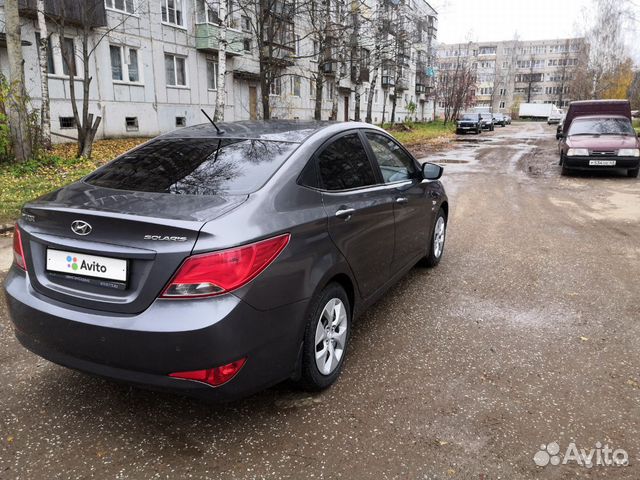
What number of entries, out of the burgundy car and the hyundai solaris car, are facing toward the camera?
1

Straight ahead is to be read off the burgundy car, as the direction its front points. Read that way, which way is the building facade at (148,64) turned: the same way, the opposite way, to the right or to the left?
to the left

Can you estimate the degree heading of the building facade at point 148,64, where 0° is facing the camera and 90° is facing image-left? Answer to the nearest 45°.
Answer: approximately 315°

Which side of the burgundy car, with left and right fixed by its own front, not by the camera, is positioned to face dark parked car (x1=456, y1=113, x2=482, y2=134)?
back

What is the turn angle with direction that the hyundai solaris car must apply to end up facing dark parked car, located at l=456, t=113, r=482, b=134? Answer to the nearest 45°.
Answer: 0° — it already faces it

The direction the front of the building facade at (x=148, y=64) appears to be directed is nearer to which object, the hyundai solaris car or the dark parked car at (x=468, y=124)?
the hyundai solaris car

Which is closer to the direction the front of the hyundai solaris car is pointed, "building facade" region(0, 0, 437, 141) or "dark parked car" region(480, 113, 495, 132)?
the dark parked car

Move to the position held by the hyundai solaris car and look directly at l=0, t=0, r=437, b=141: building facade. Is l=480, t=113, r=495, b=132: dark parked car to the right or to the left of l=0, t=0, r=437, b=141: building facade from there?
right

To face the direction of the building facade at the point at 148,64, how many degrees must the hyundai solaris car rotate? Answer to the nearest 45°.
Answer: approximately 45° to its left

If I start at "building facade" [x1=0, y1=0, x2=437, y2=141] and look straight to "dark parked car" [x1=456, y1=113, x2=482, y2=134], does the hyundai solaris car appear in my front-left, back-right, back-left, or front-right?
back-right

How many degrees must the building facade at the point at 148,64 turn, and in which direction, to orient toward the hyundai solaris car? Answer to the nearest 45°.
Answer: approximately 45° to its right

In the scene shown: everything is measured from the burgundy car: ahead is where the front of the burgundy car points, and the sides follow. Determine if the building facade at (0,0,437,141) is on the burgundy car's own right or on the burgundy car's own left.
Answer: on the burgundy car's own right

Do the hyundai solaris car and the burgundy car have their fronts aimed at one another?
yes

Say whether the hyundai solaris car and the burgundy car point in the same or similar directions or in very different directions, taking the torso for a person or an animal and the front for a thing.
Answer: very different directions

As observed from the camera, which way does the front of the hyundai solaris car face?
facing away from the viewer and to the right of the viewer
